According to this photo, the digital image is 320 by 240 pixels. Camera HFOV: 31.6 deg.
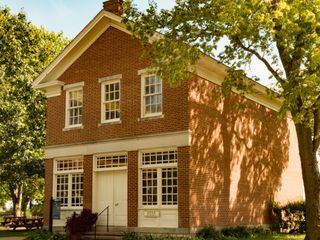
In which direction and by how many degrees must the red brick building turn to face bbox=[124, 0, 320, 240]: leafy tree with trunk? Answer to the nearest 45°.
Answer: approximately 90° to its left

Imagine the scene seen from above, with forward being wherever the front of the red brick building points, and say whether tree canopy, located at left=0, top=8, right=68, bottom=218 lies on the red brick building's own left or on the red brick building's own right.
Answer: on the red brick building's own right

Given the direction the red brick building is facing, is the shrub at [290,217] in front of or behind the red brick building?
behind

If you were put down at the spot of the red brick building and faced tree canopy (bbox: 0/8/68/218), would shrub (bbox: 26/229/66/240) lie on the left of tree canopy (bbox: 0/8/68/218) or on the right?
left

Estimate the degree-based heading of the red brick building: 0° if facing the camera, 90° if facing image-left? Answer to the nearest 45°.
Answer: approximately 45°

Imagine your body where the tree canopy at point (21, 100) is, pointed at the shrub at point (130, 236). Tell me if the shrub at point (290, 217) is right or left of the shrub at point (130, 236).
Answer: left
